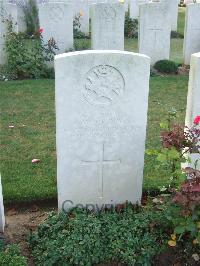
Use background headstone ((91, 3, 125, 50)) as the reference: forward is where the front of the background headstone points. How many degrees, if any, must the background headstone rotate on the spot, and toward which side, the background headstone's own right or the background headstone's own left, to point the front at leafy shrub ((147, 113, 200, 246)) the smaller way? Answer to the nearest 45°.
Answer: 0° — it already faces it

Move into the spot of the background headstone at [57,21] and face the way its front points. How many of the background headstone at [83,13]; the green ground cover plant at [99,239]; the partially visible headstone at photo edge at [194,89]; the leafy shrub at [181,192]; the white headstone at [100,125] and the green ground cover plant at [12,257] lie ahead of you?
5

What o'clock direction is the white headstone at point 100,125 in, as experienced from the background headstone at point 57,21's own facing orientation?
The white headstone is roughly at 12 o'clock from the background headstone.

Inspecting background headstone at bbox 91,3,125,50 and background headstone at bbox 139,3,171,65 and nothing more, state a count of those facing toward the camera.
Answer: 2

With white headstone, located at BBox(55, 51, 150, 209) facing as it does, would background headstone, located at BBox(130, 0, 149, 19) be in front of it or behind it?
behind

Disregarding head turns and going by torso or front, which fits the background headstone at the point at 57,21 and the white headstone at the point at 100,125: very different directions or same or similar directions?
same or similar directions

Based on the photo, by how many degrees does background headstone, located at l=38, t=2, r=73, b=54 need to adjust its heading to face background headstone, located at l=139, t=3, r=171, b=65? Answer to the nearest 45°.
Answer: approximately 90° to its left

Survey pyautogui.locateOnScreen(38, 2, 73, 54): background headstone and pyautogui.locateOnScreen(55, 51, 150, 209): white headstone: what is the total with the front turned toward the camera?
2

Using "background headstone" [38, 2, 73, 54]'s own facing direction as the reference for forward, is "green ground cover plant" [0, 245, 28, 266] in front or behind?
in front

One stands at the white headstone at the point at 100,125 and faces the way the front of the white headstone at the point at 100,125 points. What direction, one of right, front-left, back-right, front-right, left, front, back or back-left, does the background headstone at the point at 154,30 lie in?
back

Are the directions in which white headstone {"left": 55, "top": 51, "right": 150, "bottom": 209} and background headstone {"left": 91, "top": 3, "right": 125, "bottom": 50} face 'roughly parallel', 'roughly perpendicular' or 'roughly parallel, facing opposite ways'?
roughly parallel

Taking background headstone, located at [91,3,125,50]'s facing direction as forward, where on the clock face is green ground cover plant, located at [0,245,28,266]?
The green ground cover plant is roughly at 12 o'clock from the background headstone.

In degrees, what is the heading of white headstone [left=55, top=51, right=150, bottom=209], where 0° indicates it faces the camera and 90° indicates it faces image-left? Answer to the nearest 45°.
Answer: approximately 0°

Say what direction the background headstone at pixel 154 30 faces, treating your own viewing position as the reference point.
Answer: facing the viewer

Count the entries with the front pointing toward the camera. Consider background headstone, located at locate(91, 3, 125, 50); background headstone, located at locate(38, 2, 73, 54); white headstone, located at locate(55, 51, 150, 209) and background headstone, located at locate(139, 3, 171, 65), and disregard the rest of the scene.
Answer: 4
